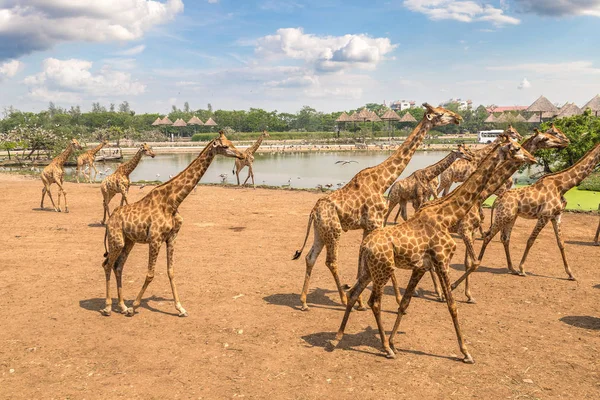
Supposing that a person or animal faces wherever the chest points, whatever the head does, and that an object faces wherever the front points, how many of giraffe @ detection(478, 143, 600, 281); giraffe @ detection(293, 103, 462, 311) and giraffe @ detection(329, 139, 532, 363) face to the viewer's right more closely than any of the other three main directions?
3

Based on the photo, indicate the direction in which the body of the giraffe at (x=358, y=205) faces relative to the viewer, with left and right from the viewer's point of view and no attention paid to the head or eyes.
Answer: facing to the right of the viewer

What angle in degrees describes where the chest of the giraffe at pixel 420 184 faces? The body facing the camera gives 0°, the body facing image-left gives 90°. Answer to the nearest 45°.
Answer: approximately 270°

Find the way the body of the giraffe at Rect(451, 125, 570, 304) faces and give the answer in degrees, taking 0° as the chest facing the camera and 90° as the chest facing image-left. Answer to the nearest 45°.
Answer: approximately 270°

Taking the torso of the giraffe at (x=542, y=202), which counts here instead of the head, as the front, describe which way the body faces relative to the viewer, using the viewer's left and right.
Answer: facing to the right of the viewer

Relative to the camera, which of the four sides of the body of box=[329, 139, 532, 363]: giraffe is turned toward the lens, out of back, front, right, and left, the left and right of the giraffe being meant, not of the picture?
right

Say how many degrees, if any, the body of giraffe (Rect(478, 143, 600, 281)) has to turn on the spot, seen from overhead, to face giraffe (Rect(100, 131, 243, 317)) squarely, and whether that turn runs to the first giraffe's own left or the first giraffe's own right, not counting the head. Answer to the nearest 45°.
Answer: approximately 135° to the first giraffe's own right

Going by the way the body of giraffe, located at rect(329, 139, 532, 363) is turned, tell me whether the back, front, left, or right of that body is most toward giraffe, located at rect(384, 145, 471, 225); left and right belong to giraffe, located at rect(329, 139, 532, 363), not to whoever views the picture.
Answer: left

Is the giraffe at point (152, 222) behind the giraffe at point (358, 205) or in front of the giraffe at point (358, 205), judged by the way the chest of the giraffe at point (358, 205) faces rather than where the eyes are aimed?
behind

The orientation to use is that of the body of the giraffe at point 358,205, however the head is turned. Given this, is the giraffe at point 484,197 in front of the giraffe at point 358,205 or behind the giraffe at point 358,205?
in front

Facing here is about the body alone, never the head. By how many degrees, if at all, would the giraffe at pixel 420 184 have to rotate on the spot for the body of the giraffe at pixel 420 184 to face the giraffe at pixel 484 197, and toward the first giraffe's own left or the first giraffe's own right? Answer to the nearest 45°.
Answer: approximately 90° to the first giraffe's own right
